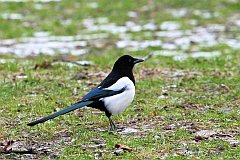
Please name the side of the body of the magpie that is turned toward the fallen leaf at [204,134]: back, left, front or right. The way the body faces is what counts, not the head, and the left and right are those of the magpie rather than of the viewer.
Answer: front

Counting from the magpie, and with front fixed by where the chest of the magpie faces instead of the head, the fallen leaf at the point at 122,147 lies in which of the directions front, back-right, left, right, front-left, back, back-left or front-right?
right

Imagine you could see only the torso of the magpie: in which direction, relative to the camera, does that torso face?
to the viewer's right
